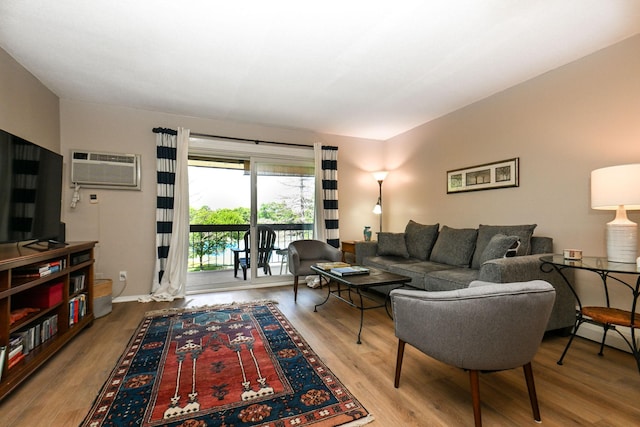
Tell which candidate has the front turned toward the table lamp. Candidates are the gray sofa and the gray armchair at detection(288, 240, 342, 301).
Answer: the gray armchair

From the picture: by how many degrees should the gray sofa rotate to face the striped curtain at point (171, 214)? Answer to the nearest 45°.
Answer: approximately 45° to its right

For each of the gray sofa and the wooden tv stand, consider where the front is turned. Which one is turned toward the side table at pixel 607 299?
the wooden tv stand

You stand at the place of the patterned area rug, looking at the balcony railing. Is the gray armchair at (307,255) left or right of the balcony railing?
right

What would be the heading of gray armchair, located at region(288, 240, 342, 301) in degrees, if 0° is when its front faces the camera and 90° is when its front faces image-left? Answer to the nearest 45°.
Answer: approximately 315°

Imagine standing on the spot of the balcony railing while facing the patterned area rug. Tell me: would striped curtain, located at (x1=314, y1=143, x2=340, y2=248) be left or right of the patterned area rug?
left

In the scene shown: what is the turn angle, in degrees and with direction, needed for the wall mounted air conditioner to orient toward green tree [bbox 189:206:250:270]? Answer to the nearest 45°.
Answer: approximately 135° to its left

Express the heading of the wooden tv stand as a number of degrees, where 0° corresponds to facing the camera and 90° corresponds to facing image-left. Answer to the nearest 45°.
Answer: approximately 315°

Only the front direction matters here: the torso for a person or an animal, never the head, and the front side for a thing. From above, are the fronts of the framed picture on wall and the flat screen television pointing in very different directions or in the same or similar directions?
very different directions
